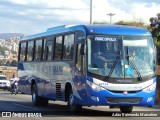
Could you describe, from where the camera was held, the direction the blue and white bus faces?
facing the viewer and to the right of the viewer
